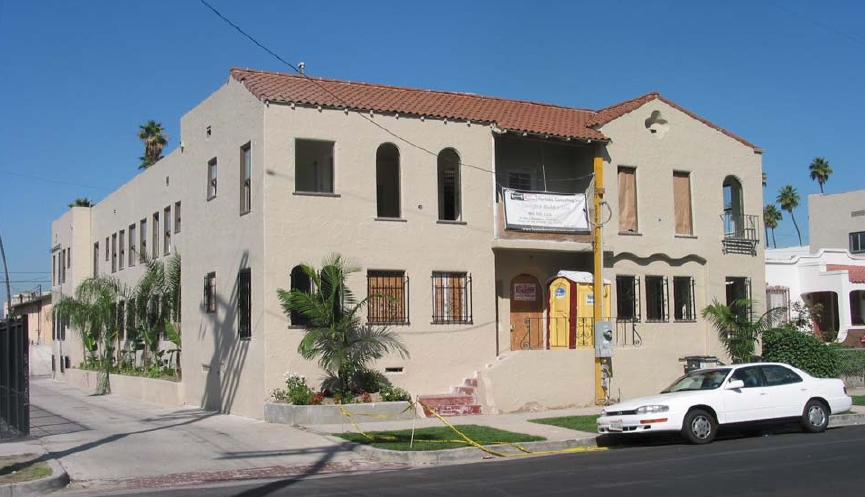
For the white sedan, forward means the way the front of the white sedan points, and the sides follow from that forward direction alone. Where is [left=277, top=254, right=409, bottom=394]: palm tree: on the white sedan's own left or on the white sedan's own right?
on the white sedan's own right

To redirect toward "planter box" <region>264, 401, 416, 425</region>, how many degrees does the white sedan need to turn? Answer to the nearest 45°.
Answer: approximately 45° to its right

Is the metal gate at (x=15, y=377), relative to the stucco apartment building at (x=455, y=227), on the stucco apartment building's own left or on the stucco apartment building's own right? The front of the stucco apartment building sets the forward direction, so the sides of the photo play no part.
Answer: on the stucco apartment building's own right

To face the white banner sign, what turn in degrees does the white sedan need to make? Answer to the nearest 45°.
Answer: approximately 90° to its right

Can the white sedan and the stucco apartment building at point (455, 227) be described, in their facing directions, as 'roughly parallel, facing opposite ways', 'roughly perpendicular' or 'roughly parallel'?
roughly perpendicular

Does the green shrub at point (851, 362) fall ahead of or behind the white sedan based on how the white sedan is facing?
behind

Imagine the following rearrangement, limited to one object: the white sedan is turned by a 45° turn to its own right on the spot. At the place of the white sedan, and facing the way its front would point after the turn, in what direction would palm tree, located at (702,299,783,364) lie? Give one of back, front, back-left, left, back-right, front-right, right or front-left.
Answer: right

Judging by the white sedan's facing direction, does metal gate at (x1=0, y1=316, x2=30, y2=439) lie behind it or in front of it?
in front

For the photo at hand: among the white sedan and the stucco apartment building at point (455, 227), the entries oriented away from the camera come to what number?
0

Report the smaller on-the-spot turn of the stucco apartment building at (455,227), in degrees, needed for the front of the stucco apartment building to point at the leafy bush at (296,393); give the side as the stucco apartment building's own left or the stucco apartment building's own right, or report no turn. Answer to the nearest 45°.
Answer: approximately 90° to the stucco apartment building's own right

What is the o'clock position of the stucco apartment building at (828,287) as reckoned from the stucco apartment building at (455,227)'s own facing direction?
the stucco apartment building at (828,287) is roughly at 9 o'clock from the stucco apartment building at (455,227).

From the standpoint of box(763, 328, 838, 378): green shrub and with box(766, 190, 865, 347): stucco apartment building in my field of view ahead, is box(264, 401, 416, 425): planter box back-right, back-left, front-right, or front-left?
back-left

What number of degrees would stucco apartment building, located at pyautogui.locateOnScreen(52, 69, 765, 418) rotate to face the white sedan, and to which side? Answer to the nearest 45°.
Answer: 0° — it already faces it
